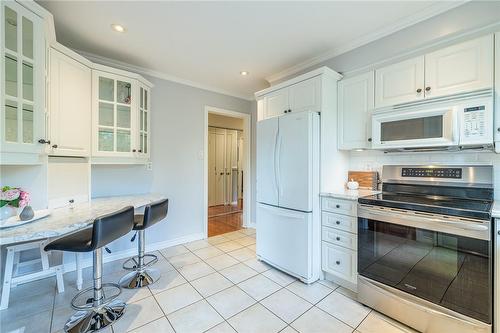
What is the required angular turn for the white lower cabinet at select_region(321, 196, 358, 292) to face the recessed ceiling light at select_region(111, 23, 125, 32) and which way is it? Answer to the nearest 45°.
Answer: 0° — it already faces it

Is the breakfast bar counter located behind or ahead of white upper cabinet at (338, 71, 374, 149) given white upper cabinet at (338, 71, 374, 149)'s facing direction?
ahead

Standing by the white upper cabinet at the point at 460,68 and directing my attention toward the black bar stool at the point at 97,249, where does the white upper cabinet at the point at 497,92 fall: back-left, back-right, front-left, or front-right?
back-left

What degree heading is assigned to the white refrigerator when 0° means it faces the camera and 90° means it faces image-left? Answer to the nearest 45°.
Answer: approximately 45°

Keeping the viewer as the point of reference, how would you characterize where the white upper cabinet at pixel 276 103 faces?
facing the viewer and to the left of the viewer

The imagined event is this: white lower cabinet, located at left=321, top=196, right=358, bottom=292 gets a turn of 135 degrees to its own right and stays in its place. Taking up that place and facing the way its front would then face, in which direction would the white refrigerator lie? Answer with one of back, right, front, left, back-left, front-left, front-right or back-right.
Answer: left

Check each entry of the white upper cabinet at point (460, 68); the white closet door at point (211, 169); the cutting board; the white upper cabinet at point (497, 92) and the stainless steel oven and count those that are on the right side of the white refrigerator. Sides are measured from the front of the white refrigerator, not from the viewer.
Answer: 1

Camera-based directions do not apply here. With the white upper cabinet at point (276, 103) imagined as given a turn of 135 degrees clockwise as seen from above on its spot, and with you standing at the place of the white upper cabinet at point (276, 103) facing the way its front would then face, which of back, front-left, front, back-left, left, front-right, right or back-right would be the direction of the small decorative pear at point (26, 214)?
back-left
